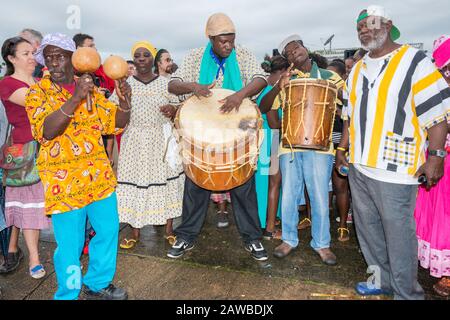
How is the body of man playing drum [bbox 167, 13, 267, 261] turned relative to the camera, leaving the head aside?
toward the camera

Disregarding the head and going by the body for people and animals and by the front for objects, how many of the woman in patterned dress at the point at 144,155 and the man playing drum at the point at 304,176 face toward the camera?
2

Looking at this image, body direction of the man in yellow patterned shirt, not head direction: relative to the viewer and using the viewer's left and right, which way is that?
facing the viewer and to the right of the viewer

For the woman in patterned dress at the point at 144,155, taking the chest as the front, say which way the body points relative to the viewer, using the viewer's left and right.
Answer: facing the viewer

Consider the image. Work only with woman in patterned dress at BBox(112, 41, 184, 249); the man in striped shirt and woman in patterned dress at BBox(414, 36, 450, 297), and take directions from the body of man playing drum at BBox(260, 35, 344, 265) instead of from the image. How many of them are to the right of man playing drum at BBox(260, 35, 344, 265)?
1

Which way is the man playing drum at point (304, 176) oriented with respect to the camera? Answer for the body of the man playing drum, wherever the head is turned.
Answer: toward the camera

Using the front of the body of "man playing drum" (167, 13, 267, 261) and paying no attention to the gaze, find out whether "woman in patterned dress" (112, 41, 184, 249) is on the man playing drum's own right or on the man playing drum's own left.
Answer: on the man playing drum's own right

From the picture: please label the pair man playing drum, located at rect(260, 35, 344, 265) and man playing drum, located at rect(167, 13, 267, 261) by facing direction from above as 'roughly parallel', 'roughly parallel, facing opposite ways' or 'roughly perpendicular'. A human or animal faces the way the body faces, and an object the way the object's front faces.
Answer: roughly parallel

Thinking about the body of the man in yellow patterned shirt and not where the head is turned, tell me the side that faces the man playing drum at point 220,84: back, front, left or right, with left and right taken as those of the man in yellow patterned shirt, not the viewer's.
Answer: left

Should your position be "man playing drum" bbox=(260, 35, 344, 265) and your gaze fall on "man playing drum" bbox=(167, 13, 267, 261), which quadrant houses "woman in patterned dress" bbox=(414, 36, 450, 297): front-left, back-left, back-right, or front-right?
back-left

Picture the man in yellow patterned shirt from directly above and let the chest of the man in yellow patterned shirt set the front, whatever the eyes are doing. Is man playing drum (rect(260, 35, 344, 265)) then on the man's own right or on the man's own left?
on the man's own left
